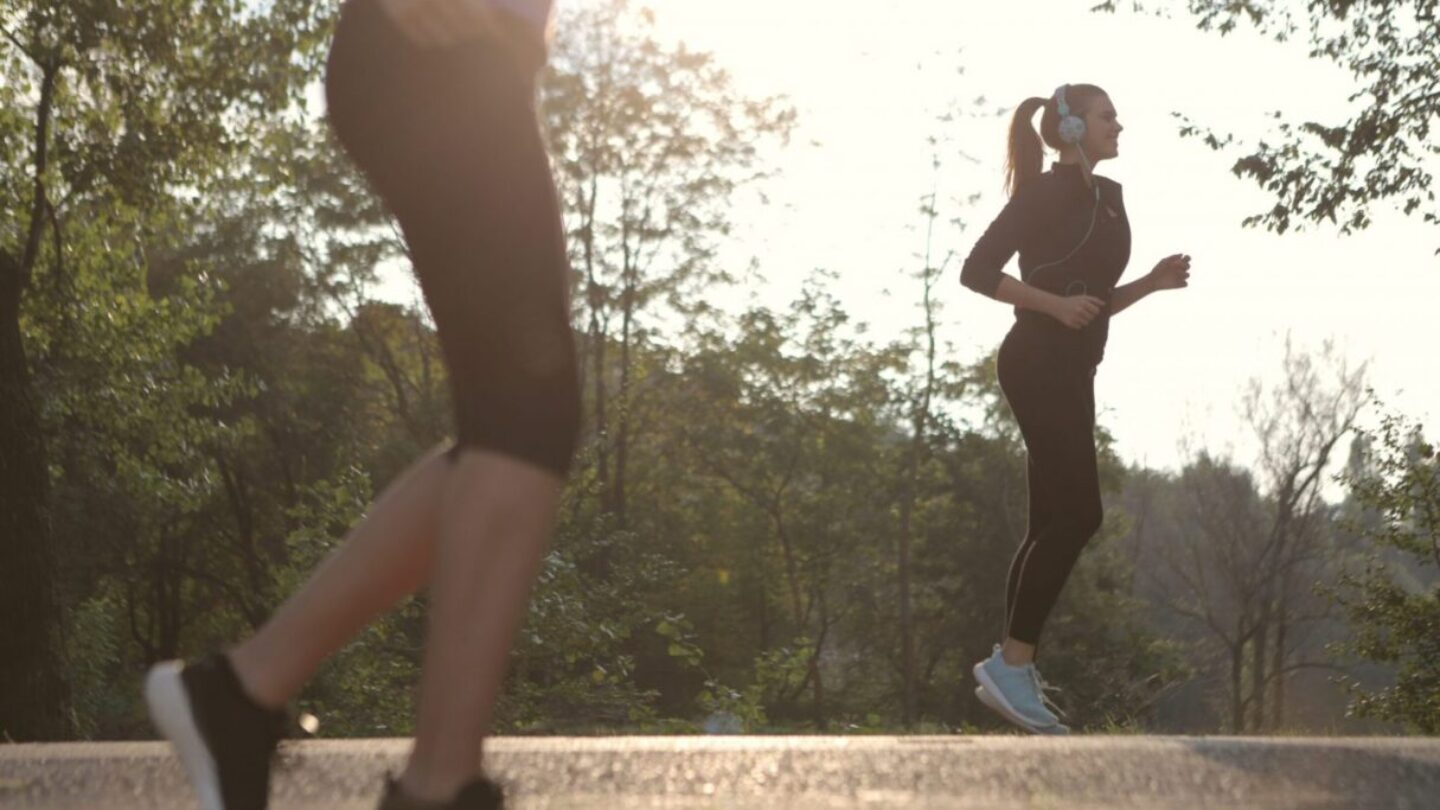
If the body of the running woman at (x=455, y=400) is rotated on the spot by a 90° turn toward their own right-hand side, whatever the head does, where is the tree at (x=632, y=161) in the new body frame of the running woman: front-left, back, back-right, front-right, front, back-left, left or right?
back

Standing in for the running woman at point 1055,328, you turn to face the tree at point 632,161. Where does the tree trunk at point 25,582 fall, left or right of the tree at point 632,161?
left

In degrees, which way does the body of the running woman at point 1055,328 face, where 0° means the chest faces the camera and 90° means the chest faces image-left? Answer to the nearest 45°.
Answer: approximately 270°

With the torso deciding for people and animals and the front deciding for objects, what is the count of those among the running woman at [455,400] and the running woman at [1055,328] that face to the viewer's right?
2

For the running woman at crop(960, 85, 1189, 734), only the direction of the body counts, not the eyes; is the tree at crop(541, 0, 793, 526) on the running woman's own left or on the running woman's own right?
on the running woman's own left

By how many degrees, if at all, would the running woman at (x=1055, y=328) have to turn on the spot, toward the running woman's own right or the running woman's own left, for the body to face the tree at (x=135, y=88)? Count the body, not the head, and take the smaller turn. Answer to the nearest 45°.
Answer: approximately 135° to the running woman's own left

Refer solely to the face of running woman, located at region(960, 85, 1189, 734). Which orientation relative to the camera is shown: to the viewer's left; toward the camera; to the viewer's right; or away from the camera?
to the viewer's right

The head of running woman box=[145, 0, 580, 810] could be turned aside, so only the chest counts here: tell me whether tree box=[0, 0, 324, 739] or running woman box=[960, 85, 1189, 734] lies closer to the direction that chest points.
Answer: the running woman

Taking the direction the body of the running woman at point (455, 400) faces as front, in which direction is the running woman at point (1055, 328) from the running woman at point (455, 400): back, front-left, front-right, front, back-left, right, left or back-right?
front-left

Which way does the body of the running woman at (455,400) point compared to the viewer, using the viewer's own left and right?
facing to the right of the viewer
